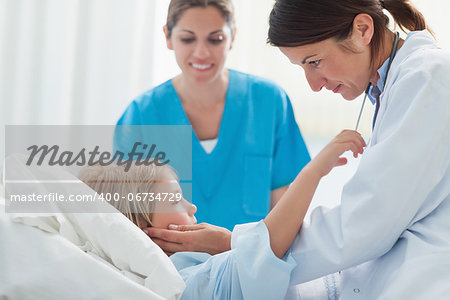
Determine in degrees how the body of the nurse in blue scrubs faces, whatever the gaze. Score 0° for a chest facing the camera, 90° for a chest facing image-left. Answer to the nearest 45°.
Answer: approximately 0°

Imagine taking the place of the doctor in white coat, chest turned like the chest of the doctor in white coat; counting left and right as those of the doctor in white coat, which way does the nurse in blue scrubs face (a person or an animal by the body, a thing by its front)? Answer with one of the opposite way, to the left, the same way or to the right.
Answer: to the left

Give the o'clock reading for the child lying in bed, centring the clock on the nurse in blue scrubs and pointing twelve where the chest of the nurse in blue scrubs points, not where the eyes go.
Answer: The child lying in bed is roughly at 12 o'clock from the nurse in blue scrubs.

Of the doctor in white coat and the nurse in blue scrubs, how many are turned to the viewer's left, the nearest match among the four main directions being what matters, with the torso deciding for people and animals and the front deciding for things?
1

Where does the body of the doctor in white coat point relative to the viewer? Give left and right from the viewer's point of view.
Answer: facing to the left of the viewer

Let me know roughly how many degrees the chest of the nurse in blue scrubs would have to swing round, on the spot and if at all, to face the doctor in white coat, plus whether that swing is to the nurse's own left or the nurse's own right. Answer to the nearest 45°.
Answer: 0° — they already face them

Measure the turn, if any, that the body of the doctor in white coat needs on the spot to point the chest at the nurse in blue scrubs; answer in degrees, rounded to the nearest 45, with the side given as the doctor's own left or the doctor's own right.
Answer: approximately 45° to the doctor's own right
